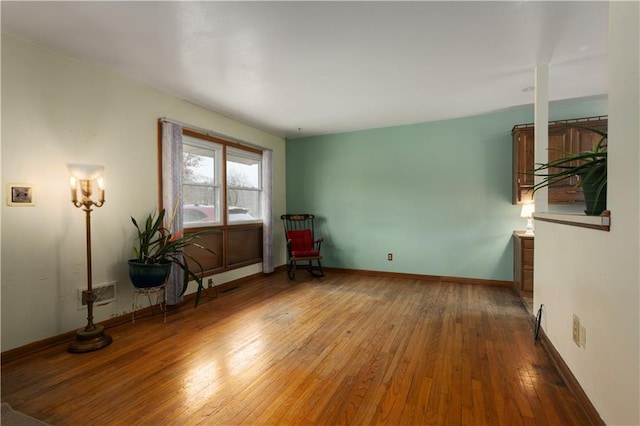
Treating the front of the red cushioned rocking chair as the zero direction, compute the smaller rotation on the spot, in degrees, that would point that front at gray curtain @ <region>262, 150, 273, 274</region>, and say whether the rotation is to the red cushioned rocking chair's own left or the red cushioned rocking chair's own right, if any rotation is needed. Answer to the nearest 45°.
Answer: approximately 135° to the red cushioned rocking chair's own right

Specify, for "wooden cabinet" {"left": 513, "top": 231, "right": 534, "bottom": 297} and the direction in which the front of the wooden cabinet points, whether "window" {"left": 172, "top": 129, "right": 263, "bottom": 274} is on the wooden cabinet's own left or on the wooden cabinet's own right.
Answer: on the wooden cabinet's own right

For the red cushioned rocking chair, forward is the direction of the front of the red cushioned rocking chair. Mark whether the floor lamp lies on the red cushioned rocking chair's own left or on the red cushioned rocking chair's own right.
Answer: on the red cushioned rocking chair's own right

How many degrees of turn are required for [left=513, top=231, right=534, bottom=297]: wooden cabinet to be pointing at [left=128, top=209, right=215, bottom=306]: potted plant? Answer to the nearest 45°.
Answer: approximately 45° to its right

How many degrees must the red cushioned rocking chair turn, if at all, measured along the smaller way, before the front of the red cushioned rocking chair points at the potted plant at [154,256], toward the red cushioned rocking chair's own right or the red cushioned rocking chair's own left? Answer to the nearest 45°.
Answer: approximately 90° to the red cushioned rocking chair's own right

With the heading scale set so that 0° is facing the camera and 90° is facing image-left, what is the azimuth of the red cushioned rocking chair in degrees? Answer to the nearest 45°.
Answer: approximately 315°

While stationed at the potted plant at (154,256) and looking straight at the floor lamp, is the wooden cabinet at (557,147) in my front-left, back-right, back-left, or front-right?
back-left

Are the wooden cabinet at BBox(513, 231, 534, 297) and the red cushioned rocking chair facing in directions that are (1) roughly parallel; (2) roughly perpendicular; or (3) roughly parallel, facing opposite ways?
roughly perpendicular
